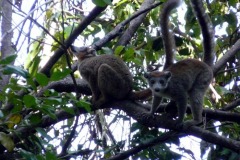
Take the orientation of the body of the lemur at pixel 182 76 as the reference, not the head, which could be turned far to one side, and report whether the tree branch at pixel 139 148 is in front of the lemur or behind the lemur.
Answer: in front

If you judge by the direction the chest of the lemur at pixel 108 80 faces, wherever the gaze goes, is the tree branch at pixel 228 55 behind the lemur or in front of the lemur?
behind

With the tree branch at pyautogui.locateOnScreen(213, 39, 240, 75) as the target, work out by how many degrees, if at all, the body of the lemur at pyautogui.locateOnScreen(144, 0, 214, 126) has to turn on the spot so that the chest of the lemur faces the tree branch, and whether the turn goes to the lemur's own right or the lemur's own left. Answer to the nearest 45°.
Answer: approximately 135° to the lemur's own left

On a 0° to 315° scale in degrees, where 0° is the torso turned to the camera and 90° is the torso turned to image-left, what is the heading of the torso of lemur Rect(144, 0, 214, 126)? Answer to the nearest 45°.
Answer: approximately 45°

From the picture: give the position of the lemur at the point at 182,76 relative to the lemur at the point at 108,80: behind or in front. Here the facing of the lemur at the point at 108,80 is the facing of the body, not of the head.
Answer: behind

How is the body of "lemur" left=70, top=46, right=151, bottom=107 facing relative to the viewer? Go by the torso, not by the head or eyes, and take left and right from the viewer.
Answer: facing to the left of the viewer
